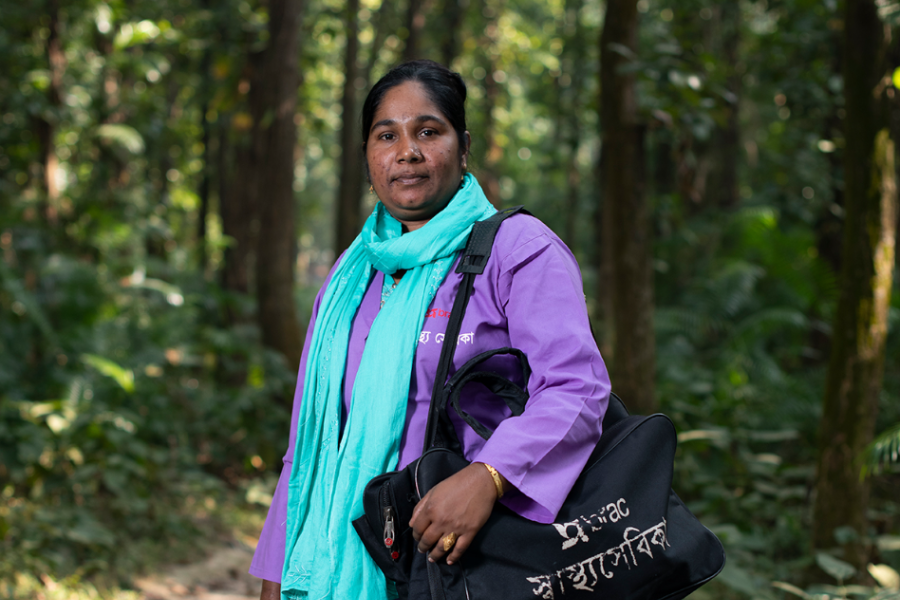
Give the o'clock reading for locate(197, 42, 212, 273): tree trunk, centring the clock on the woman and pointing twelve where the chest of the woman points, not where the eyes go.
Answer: The tree trunk is roughly at 4 o'clock from the woman.

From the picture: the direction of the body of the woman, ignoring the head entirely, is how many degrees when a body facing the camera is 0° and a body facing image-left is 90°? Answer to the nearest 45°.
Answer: approximately 45°

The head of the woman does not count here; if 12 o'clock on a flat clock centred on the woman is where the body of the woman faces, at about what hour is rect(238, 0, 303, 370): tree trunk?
The tree trunk is roughly at 4 o'clock from the woman.

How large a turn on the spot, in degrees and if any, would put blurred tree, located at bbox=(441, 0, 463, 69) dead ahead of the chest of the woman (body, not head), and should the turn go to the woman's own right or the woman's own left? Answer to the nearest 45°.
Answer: approximately 135° to the woman's own right

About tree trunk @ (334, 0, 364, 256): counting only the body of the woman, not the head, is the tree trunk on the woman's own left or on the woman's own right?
on the woman's own right

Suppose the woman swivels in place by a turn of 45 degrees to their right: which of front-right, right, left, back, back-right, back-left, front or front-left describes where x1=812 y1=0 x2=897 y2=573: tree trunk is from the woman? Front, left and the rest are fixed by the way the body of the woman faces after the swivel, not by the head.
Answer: back-right

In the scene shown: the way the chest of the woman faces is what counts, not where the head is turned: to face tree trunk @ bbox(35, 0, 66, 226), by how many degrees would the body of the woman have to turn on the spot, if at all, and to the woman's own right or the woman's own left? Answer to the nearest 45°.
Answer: approximately 90° to the woman's own right

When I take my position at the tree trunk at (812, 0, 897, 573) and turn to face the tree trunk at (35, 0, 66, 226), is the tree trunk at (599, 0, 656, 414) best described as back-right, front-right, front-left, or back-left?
front-right

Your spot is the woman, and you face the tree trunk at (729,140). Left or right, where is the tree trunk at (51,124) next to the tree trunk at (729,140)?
left
